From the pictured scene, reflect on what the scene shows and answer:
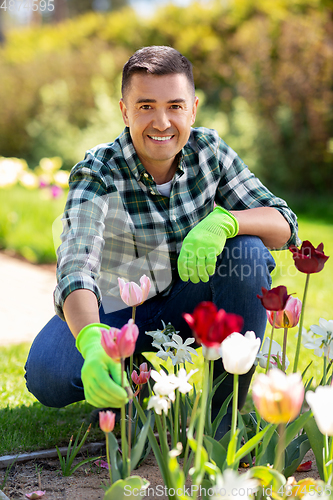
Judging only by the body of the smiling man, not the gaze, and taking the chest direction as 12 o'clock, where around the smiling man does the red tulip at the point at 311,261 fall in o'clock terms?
The red tulip is roughly at 11 o'clock from the smiling man.

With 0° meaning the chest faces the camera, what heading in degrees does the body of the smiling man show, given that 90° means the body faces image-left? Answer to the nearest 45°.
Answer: approximately 0°

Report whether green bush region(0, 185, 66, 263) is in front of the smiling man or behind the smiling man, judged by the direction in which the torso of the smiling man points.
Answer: behind

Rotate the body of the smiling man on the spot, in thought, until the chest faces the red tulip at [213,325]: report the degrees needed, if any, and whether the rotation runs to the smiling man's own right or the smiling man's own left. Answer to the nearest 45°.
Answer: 0° — they already face it

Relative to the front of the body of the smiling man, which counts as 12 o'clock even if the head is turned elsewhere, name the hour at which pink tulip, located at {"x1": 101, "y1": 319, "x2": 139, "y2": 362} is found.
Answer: The pink tulip is roughly at 12 o'clock from the smiling man.

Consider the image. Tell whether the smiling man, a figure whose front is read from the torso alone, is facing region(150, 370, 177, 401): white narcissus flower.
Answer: yes
